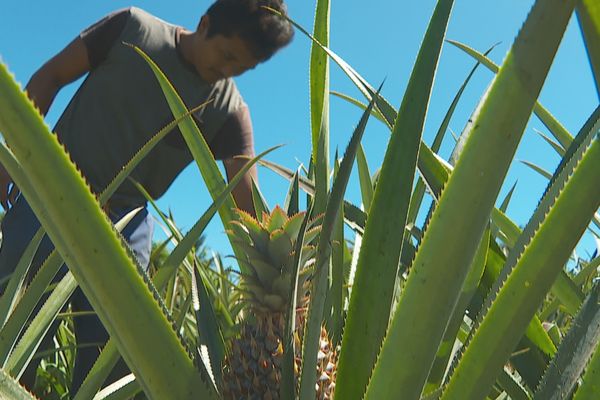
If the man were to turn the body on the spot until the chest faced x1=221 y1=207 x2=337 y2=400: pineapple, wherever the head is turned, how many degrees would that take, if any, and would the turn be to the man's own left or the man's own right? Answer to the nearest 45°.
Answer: approximately 45° to the man's own right

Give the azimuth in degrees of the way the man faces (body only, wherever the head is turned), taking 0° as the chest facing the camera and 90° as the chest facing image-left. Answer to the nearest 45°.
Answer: approximately 315°
